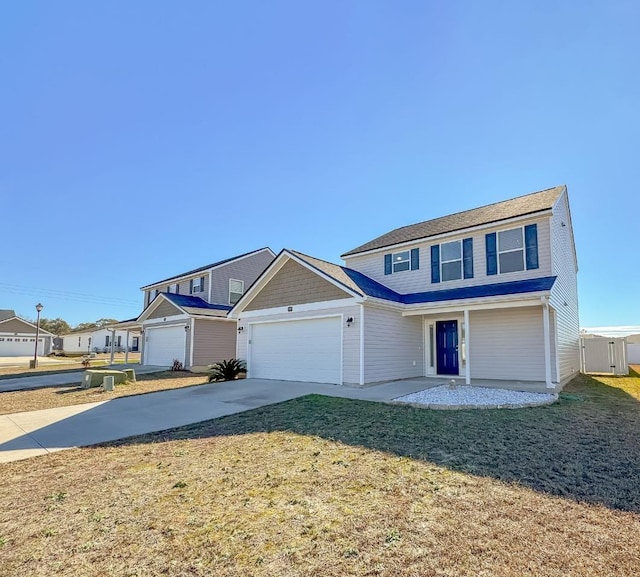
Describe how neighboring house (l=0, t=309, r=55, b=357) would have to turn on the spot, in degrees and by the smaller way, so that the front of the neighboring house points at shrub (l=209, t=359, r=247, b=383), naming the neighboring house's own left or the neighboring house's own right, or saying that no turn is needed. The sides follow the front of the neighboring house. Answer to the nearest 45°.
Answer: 0° — it already faces it

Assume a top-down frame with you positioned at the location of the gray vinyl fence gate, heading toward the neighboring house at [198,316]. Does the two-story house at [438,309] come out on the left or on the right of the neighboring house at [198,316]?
left

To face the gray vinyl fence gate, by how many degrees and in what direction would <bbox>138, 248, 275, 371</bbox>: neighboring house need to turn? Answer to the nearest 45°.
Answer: approximately 90° to its left

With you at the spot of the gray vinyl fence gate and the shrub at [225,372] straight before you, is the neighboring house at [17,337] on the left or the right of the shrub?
right

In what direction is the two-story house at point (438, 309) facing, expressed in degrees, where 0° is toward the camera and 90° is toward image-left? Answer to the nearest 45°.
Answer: approximately 45°

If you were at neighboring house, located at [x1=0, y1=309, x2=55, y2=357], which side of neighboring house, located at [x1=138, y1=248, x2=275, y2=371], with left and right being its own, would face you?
right

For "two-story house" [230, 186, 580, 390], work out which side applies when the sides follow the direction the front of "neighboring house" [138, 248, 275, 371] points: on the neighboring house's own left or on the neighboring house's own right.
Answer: on the neighboring house's own left
